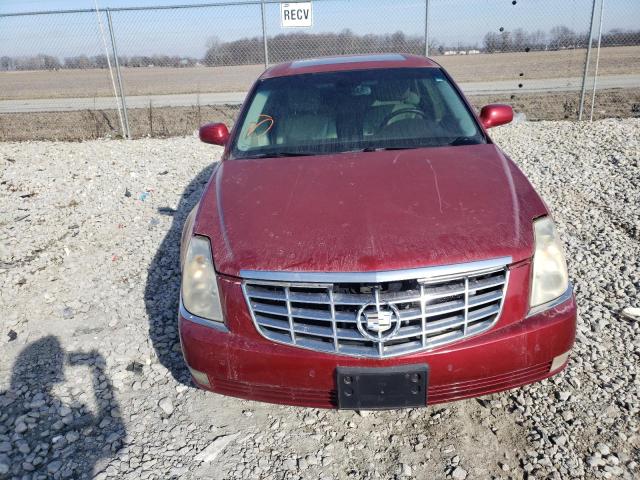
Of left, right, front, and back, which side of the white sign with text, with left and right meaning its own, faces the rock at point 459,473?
front

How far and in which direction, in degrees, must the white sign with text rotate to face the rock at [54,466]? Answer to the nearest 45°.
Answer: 0° — it already faces it

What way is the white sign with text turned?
toward the camera

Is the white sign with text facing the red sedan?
yes

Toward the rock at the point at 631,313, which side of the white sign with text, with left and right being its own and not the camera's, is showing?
front

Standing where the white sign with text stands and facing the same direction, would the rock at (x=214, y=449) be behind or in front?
in front

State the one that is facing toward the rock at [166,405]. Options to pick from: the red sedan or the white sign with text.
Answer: the white sign with text

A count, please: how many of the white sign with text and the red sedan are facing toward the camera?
2
